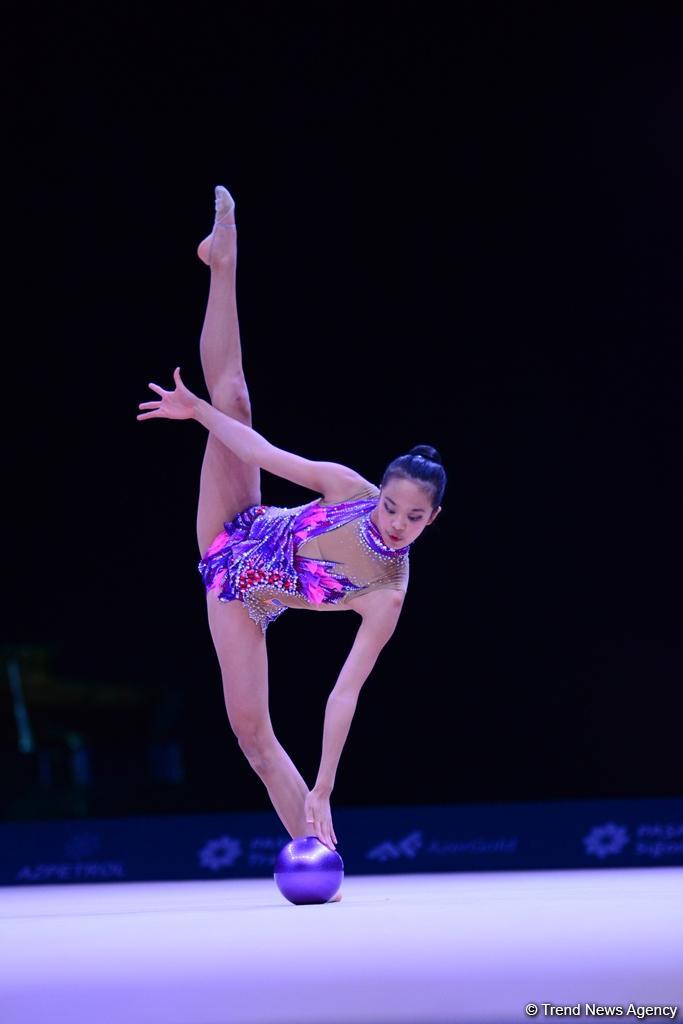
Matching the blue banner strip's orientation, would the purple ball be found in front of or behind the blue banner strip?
in front

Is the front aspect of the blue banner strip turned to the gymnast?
yes

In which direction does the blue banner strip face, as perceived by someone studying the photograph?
facing the viewer
